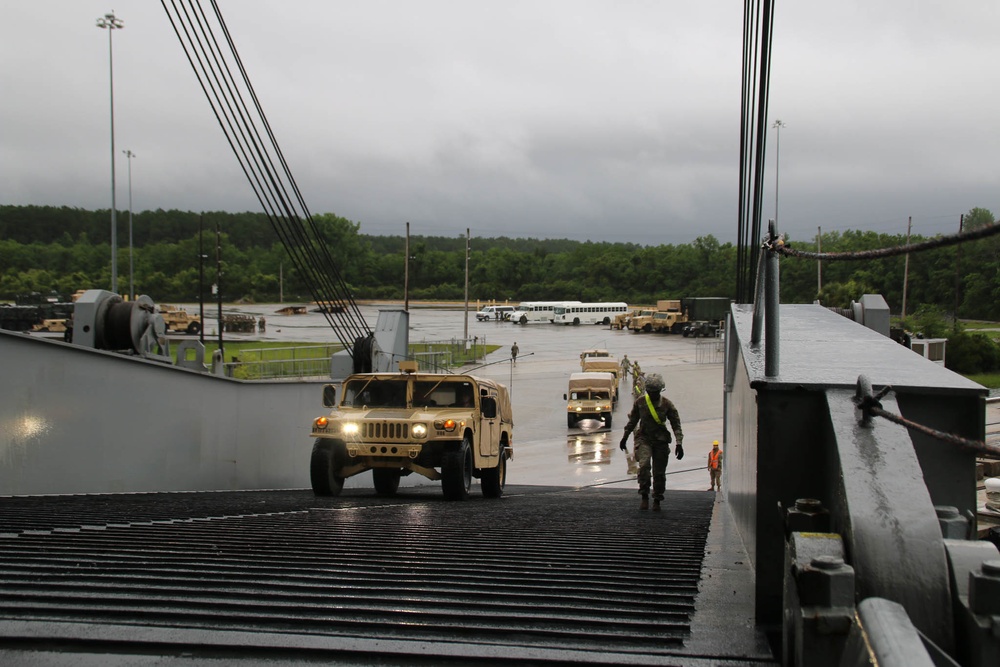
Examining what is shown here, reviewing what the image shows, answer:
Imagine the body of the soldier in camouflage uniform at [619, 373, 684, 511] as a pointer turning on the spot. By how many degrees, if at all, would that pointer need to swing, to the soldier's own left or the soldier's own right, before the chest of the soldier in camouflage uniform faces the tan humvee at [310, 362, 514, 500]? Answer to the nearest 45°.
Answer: approximately 135° to the soldier's own right

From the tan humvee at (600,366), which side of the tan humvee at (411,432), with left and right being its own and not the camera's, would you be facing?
back

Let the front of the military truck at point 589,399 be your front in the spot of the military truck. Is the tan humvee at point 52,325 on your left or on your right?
on your right

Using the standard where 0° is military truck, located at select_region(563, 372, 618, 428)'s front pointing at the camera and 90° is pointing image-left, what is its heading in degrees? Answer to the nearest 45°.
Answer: approximately 0°

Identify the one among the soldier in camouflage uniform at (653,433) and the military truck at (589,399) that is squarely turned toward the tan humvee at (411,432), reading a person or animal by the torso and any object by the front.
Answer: the military truck

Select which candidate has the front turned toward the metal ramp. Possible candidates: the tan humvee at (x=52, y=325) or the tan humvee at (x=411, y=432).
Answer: the tan humvee at (x=411, y=432)

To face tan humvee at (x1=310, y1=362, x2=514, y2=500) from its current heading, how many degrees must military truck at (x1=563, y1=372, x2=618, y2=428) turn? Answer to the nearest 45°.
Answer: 0° — it already faces it
